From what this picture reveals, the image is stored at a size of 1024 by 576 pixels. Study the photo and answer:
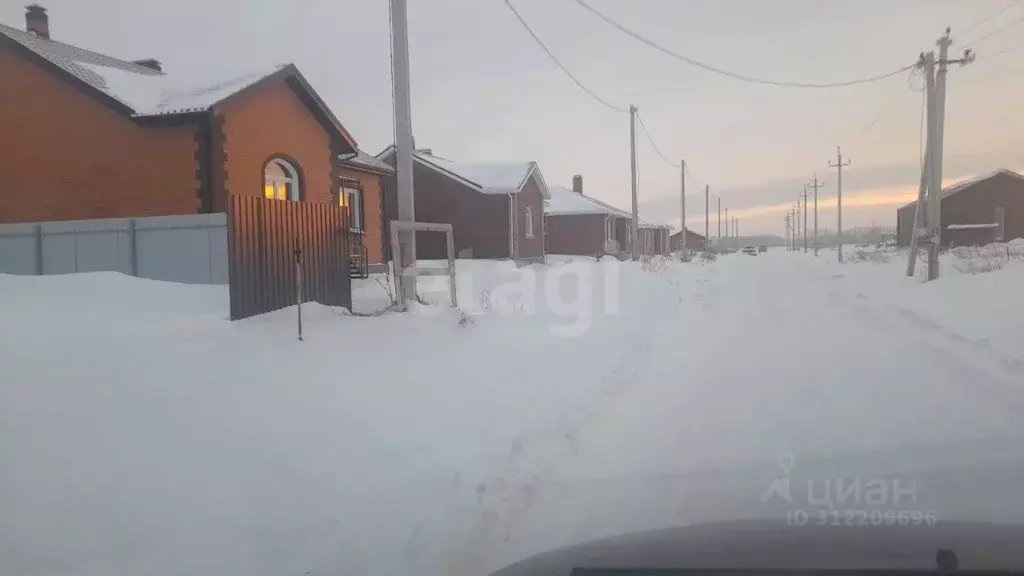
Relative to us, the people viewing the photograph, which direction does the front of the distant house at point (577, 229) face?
facing to the right of the viewer

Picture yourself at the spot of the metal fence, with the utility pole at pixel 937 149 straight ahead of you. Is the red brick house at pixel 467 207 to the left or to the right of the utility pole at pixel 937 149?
left

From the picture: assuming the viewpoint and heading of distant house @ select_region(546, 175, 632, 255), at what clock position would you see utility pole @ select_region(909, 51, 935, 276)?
The utility pole is roughly at 2 o'clock from the distant house.

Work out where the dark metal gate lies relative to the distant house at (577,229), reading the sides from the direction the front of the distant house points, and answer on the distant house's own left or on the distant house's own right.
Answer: on the distant house's own right

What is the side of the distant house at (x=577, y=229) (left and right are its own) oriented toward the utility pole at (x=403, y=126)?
right

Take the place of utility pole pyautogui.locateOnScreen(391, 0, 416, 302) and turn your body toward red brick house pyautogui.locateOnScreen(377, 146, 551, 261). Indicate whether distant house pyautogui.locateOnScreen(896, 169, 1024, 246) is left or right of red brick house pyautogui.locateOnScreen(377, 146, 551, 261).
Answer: right

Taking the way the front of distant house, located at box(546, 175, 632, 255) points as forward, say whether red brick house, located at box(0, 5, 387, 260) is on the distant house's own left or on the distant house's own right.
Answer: on the distant house's own right

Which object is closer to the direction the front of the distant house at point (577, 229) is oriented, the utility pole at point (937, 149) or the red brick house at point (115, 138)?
the utility pole

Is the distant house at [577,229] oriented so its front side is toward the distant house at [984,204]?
yes

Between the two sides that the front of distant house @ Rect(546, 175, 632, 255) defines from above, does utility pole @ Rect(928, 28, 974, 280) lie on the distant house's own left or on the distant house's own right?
on the distant house's own right

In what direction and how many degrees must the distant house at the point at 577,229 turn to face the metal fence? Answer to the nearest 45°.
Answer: approximately 90° to its right

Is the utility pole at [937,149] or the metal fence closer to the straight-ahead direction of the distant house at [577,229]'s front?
the utility pole

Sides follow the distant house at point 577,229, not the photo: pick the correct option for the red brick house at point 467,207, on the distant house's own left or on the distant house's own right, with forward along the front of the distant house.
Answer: on the distant house's own right
